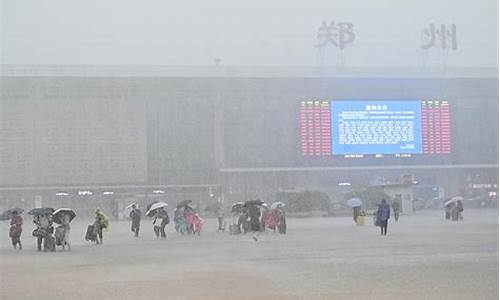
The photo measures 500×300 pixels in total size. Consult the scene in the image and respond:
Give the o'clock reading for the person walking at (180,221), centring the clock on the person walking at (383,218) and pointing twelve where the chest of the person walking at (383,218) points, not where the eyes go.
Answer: the person walking at (180,221) is roughly at 9 o'clock from the person walking at (383,218).

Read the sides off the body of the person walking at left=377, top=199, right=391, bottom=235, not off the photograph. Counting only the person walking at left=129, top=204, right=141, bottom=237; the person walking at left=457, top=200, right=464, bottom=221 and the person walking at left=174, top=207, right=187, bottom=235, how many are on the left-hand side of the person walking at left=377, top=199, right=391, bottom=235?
2

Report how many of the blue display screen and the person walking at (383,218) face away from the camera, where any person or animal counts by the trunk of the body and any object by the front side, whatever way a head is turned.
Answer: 1

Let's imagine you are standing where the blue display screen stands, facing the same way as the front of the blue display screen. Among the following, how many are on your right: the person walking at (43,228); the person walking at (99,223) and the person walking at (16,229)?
3

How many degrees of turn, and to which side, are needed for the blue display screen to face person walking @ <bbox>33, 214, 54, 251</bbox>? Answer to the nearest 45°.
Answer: approximately 90° to its right

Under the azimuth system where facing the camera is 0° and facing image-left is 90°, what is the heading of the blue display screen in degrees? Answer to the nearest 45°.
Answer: approximately 0°

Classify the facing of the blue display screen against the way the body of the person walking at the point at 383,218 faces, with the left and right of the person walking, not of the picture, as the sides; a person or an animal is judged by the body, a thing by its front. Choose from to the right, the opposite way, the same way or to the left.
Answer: the opposite way

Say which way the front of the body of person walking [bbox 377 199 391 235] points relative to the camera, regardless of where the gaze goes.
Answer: away from the camera

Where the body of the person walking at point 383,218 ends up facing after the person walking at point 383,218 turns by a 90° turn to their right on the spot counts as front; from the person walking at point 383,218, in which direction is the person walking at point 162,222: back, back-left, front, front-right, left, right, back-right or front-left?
back

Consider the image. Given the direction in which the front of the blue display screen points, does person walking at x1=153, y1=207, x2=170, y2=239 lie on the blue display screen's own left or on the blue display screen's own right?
on the blue display screen's own right

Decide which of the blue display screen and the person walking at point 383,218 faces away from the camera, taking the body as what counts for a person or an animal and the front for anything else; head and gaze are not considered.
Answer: the person walking
